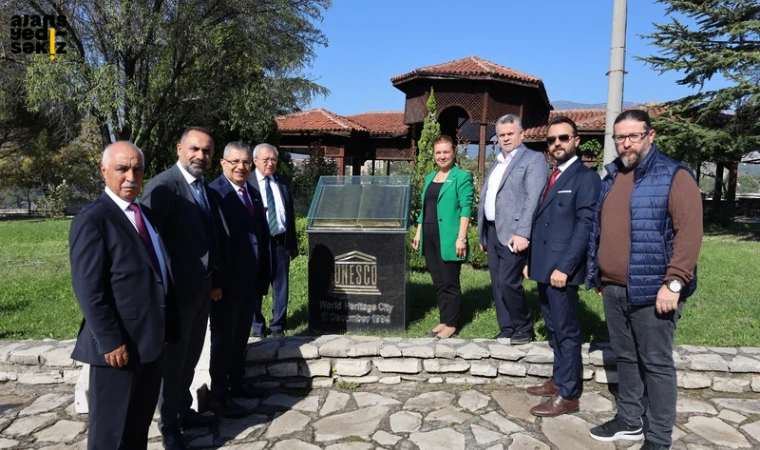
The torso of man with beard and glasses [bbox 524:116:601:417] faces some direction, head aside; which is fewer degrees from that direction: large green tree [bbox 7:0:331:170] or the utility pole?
the large green tree

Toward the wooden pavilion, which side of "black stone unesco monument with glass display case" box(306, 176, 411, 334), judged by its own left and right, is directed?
back

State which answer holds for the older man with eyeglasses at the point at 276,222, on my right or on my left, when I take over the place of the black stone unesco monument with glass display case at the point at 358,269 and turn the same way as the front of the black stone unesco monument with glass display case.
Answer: on my right

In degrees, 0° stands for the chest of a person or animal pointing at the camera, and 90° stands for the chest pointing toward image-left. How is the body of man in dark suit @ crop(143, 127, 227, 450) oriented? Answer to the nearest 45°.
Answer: approximately 315°

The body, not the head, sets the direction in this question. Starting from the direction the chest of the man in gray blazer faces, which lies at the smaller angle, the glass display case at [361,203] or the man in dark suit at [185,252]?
the man in dark suit

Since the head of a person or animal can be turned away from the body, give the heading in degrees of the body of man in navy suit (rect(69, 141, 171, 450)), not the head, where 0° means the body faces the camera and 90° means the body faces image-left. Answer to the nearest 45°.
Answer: approximately 315°

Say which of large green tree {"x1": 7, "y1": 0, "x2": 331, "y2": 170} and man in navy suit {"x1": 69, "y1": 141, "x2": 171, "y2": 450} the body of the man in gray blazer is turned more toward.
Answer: the man in navy suit

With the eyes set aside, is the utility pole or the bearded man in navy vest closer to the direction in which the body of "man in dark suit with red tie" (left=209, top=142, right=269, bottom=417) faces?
the bearded man in navy vest

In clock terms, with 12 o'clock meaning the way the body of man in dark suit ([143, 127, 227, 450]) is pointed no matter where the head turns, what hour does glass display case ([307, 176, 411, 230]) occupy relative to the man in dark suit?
The glass display case is roughly at 9 o'clock from the man in dark suit.
